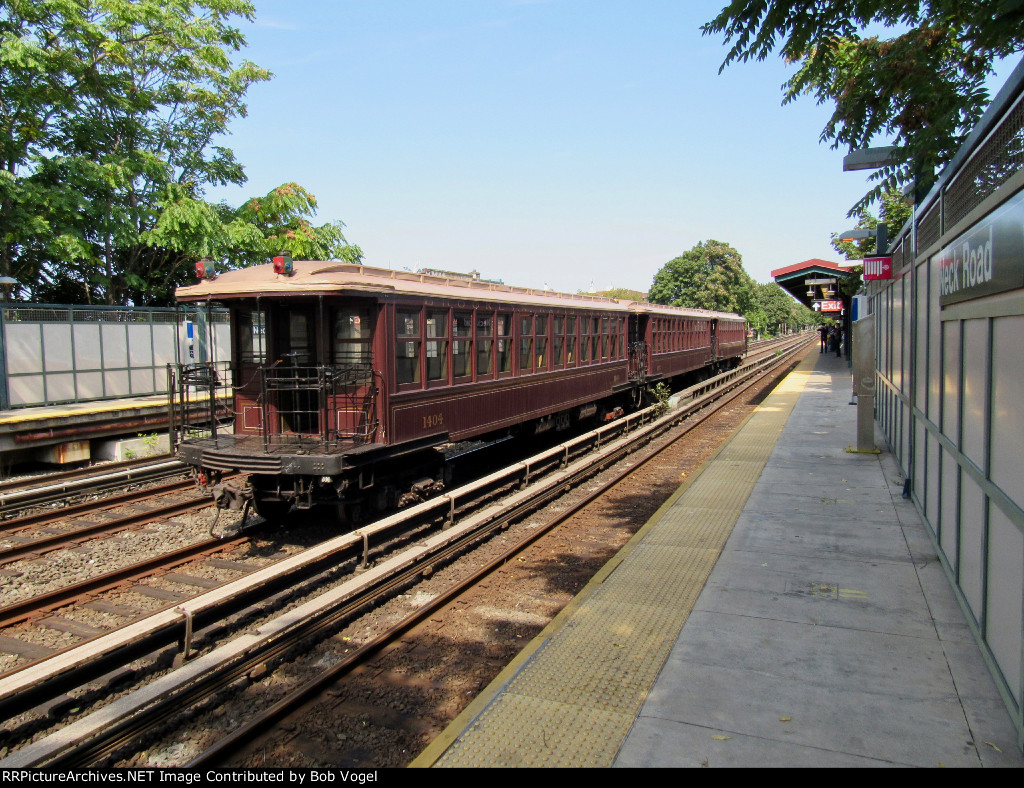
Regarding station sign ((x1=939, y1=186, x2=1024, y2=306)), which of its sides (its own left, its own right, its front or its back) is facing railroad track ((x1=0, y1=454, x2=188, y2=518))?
front

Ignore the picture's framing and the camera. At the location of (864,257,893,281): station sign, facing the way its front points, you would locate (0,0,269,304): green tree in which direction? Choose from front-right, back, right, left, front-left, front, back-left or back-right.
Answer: right

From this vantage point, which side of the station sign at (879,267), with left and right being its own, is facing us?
front

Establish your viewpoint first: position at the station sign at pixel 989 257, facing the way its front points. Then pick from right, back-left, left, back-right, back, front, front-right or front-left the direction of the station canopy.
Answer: right

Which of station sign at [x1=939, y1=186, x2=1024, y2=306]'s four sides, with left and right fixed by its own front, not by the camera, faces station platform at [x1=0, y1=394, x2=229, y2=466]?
front

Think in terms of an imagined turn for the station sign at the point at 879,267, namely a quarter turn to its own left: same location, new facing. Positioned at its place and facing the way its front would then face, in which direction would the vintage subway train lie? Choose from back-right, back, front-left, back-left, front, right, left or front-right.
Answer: back-right

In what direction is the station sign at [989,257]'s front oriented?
to the viewer's left

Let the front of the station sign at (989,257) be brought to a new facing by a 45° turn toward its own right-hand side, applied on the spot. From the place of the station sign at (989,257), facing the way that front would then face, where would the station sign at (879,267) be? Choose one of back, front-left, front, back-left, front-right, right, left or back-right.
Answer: front-right

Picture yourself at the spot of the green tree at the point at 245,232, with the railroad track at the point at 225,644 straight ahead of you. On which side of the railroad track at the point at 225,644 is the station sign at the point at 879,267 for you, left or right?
left

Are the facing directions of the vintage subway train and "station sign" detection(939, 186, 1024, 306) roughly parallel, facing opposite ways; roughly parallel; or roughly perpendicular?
roughly perpendicular
